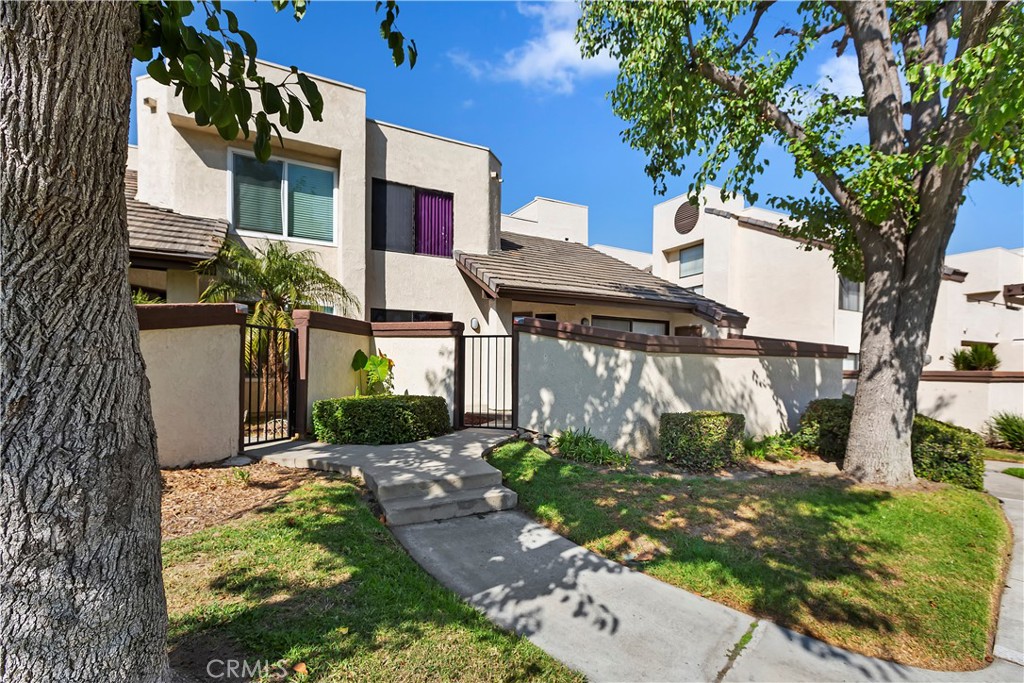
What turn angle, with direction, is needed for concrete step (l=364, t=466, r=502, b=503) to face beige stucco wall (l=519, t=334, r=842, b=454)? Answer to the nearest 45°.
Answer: approximately 135° to its left

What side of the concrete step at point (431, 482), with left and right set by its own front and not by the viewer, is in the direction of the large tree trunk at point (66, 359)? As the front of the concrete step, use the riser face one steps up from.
front

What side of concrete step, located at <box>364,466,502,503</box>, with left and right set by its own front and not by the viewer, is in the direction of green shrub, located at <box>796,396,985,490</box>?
left

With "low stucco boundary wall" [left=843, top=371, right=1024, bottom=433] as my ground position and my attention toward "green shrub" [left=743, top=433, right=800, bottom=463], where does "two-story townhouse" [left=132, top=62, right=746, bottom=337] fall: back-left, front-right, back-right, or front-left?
front-right

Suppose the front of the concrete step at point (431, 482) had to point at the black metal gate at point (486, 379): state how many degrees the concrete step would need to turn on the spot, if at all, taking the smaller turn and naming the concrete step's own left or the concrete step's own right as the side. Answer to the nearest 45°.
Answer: approximately 180°

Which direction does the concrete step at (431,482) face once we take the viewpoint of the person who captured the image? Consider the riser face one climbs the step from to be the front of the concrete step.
facing the viewer

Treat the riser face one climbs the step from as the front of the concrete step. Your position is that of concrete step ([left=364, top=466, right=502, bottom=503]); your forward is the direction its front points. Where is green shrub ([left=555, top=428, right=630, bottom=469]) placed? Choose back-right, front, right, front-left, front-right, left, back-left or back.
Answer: back-left

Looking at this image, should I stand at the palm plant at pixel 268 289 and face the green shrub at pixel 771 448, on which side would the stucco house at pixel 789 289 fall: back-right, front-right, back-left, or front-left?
front-left

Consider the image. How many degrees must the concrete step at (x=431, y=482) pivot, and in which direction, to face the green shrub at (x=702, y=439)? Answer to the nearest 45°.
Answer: approximately 90° to its left

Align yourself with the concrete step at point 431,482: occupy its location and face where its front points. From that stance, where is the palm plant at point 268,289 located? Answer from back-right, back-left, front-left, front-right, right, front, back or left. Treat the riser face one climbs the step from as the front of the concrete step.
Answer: back-right

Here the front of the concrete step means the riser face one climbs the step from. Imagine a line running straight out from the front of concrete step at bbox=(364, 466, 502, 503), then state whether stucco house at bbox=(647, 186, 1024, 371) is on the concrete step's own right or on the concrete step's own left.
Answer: on the concrete step's own left
